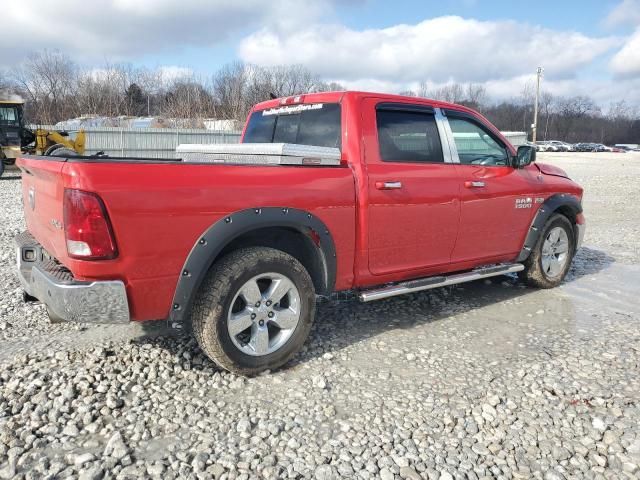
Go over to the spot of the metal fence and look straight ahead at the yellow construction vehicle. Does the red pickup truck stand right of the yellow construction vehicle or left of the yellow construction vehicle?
left

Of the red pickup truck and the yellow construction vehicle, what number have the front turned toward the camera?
0

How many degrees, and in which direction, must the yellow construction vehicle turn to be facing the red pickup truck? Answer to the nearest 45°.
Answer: approximately 90° to its right

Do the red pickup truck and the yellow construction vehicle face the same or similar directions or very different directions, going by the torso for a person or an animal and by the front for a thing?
same or similar directions

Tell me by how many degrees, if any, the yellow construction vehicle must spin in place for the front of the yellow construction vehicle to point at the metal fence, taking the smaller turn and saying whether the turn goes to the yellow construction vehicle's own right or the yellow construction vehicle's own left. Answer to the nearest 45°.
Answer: approximately 45° to the yellow construction vehicle's own left

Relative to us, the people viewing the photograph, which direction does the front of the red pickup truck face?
facing away from the viewer and to the right of the viewer

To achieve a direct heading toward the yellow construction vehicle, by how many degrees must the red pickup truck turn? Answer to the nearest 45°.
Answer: approximately 90° to its left

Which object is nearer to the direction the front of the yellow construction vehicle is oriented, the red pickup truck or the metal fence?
the metal fence

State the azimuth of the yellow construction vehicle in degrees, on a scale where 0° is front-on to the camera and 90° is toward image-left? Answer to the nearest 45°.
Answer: approximately 270°

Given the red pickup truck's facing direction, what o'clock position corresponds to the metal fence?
The metal fence is roughly at 10 o'clock from the red pickup truck.
